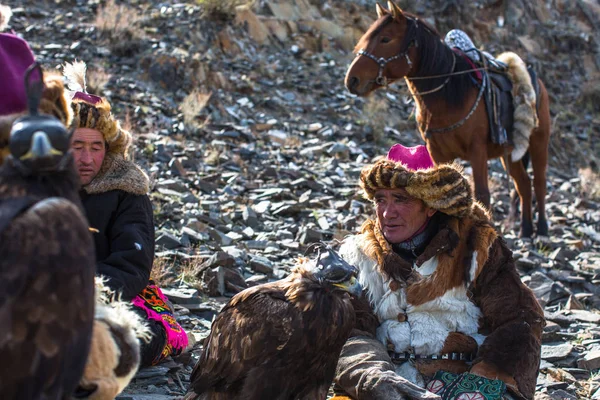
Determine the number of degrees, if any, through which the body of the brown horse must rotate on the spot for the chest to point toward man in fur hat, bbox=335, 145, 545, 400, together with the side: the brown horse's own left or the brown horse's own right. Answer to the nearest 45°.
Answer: approximately 45° to the brown horse's own left

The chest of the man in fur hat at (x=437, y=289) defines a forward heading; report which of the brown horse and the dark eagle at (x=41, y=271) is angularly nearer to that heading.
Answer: the dark eagle
